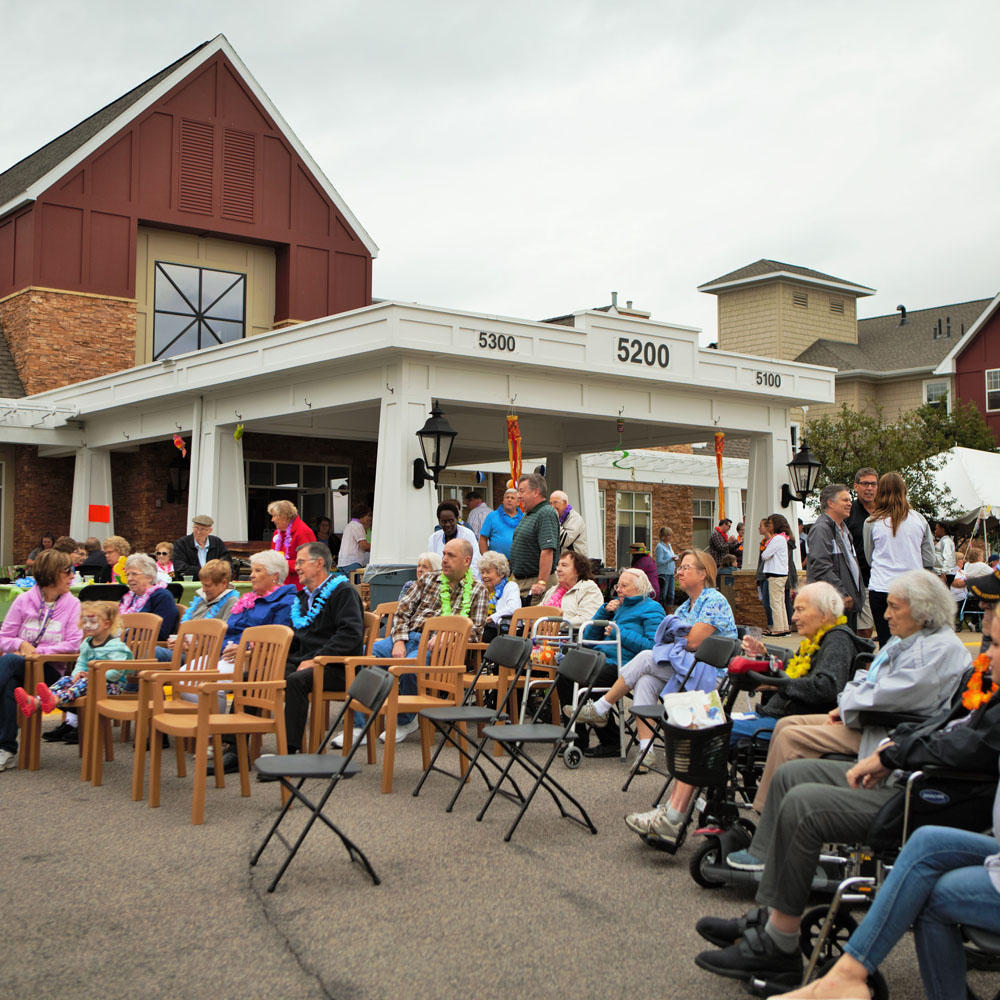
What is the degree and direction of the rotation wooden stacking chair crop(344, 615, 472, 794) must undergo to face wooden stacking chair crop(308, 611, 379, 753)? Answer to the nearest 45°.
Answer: approximately 45° to its right

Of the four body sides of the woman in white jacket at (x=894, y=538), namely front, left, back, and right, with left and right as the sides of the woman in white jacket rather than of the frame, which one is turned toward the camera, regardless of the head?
back

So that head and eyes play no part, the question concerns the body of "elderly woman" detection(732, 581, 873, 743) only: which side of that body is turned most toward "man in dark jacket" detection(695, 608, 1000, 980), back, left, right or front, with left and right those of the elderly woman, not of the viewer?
left

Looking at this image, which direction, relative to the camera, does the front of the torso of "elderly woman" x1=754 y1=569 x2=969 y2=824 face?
to the viewer's left

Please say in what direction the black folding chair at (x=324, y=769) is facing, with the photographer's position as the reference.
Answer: facing to the left of the viewer

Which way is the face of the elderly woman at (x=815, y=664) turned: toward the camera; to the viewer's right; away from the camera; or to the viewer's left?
to the viewer's left

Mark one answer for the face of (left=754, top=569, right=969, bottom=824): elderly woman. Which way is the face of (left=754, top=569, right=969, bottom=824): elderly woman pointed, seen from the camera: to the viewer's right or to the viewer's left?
to the viewer's left

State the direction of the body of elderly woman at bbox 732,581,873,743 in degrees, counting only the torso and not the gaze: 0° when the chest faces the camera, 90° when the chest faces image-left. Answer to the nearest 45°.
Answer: approximately 90°

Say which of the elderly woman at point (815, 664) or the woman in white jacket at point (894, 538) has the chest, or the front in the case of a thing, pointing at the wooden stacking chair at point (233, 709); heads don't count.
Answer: the elderly woman

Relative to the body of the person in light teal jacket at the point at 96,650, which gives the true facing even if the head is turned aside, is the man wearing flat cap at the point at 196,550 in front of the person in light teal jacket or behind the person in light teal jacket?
behind
